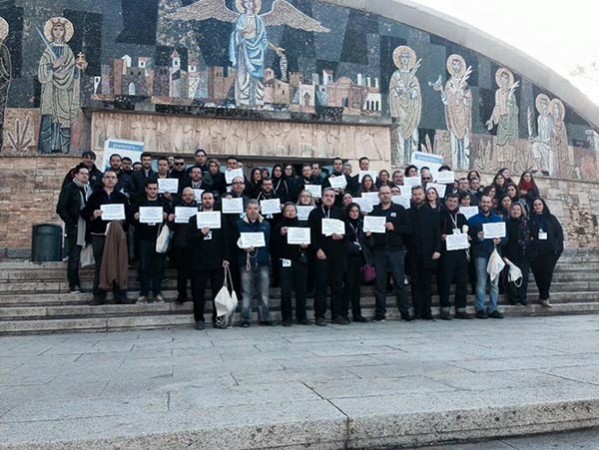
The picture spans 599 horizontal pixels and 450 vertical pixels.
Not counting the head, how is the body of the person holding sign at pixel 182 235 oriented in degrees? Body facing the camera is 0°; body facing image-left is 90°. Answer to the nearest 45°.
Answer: approximately 0°

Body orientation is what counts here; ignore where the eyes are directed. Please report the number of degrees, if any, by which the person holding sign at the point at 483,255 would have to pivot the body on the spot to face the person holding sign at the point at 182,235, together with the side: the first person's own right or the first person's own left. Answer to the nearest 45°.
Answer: approximately 45° to the first person's own right

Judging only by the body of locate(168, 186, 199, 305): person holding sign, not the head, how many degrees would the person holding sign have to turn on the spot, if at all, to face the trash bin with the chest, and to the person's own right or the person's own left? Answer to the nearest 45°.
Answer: approximately 135° to the person's own right

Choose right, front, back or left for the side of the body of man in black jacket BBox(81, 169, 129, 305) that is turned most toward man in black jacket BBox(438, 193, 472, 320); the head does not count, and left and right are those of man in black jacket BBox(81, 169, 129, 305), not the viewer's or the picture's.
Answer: left

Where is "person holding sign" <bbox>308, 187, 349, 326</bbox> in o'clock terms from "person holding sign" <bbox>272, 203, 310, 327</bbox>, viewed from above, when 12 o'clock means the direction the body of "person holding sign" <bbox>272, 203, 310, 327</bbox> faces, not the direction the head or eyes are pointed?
"person holding sign" <bbox>308, 187, 349, 326</bbox> is roughly at 9 o'clock from "person holding sign" <bbox>272, 203, 310, 327</bbox>.

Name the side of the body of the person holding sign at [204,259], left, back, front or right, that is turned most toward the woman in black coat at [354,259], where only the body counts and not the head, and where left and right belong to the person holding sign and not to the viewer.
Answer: left
